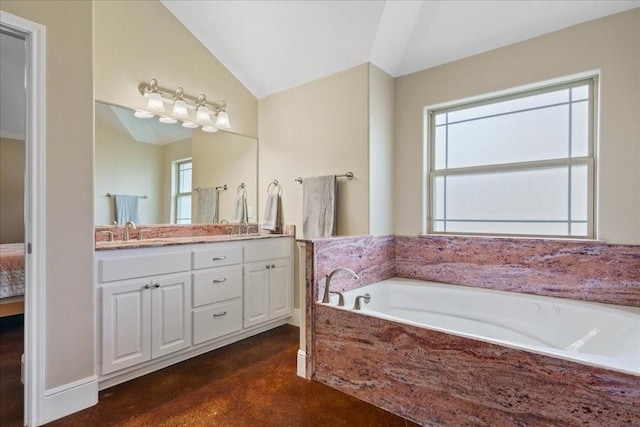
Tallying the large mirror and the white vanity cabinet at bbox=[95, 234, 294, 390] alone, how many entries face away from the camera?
0

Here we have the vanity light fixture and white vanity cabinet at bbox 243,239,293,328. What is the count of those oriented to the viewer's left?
0

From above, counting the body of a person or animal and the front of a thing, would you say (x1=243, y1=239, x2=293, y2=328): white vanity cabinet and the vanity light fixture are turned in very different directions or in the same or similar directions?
same or similar directions

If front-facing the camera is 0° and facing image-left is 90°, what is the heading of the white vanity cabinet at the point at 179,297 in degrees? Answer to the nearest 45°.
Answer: approximately 315°

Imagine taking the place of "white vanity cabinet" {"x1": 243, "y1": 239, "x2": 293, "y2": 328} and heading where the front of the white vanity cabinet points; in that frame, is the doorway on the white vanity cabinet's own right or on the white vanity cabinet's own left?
on the white vanity cabinet's own right

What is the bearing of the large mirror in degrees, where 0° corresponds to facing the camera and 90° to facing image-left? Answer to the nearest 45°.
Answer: approximately 315°

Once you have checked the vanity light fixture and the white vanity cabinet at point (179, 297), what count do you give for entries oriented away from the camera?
0

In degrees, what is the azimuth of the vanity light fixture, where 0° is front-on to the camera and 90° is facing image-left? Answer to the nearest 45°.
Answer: approximately 315°

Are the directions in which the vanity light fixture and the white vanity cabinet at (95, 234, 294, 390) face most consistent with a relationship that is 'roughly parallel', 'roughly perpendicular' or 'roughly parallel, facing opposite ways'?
roughly parallel
